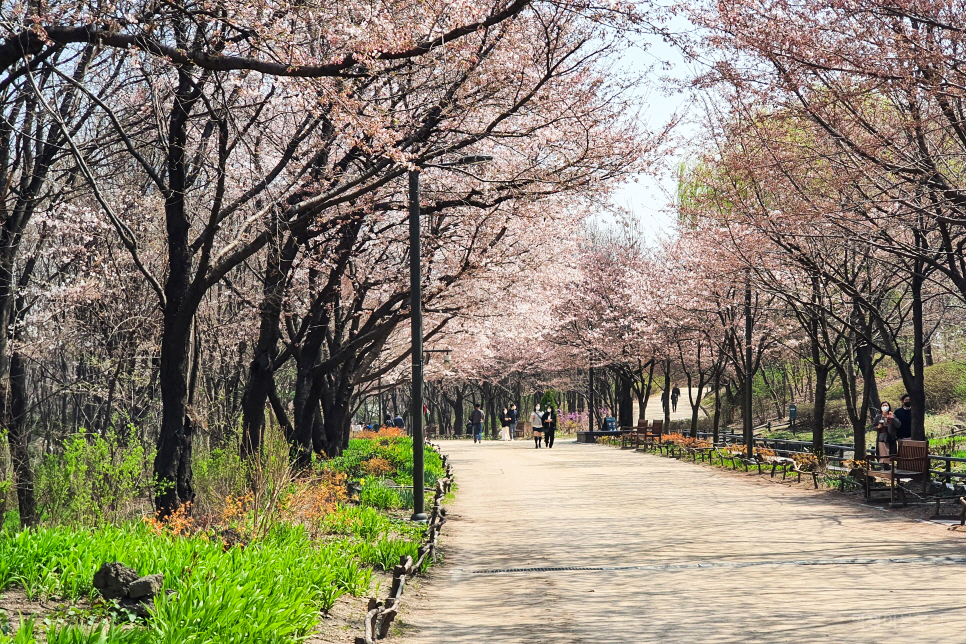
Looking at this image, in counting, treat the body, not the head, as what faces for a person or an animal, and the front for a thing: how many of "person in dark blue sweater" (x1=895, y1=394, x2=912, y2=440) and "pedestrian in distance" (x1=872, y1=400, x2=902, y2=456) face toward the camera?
2

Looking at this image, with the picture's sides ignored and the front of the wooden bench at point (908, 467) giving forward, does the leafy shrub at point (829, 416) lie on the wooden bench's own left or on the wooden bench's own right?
on the wooden bench's own right

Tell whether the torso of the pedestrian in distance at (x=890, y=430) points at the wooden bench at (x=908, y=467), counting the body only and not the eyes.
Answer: yes

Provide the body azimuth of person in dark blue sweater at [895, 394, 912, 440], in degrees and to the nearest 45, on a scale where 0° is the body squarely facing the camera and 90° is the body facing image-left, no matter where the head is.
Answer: approximately 0°

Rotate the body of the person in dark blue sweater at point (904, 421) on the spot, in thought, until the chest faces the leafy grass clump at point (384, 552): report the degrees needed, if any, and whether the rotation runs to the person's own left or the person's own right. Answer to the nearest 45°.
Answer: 0° — they already face it
